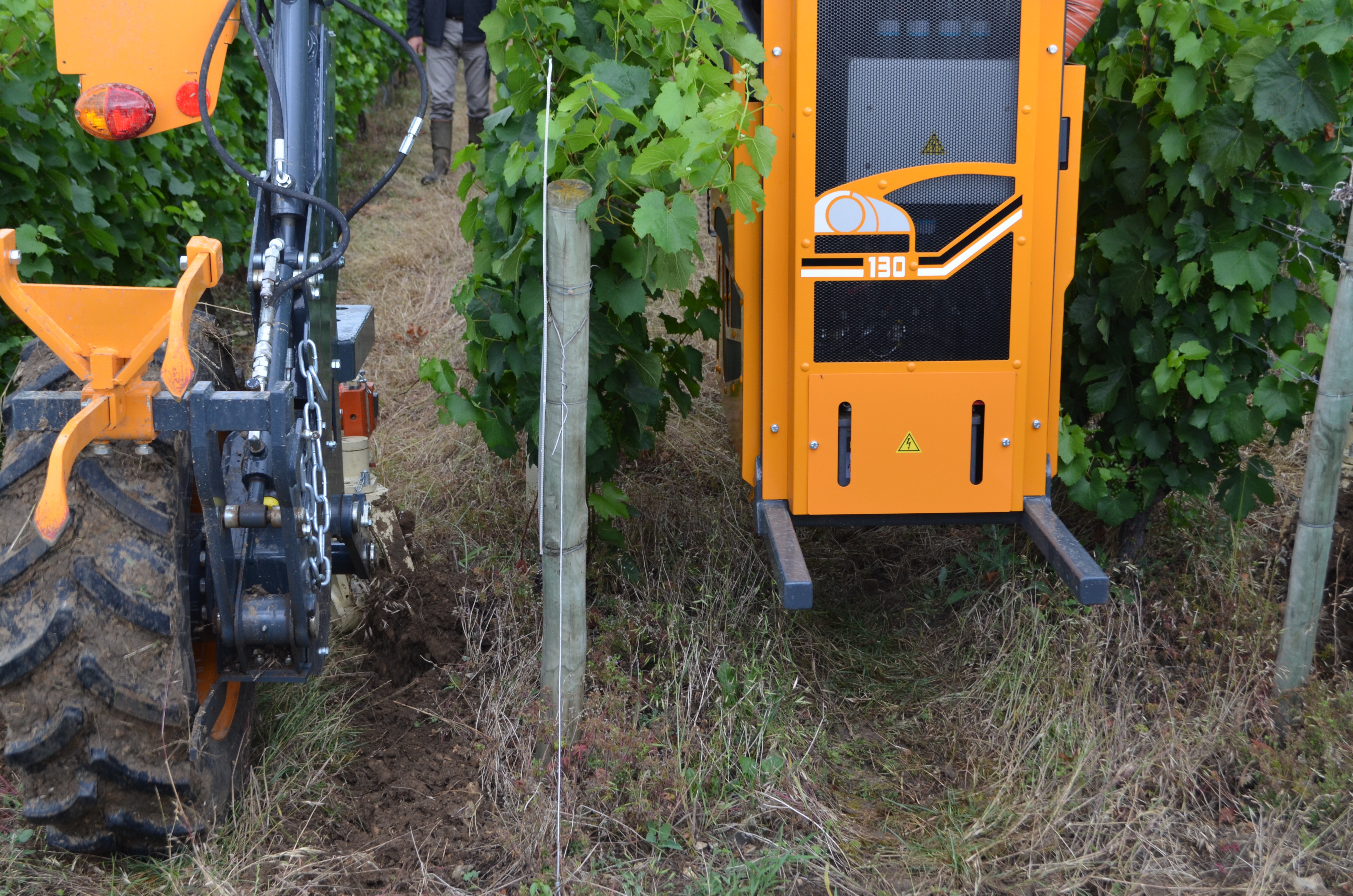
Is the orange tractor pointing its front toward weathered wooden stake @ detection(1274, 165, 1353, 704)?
no

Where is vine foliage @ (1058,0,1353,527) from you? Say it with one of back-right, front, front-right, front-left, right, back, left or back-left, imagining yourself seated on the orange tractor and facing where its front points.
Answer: right

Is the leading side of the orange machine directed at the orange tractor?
no

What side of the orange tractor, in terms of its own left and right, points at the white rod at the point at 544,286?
right

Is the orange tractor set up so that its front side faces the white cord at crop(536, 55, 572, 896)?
no

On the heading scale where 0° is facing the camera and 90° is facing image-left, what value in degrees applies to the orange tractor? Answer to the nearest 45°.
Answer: approximately 180°

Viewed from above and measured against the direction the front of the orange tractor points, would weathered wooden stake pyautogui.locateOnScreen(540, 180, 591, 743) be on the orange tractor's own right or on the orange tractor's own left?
on the orange tractor's own right
